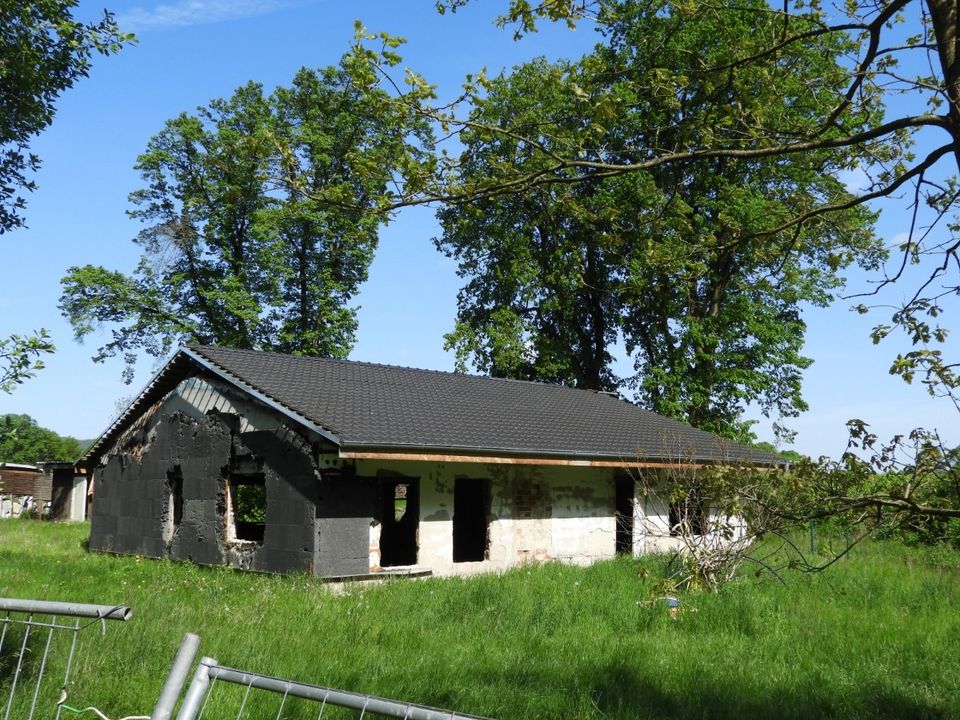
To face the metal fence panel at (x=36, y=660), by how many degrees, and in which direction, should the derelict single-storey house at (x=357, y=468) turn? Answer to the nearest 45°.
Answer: approximately 45° to its right

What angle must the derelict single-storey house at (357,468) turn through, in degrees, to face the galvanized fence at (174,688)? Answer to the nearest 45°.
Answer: approximately 45° to its right

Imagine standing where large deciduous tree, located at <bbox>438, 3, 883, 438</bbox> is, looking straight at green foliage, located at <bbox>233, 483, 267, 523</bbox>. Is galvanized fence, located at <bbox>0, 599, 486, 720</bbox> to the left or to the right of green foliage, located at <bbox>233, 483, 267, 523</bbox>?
left

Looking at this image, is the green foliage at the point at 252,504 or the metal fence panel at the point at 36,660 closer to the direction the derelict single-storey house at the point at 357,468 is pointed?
the metal fence panel

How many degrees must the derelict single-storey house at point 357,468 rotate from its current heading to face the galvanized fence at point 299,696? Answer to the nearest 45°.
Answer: approximately 45° to its right

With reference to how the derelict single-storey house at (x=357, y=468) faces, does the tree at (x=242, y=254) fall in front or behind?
behind

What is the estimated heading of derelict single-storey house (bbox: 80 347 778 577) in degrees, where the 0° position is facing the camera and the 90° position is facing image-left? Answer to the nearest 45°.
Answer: approximately 315°

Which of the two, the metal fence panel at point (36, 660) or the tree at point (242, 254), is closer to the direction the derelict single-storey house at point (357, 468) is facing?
the metal fence panel

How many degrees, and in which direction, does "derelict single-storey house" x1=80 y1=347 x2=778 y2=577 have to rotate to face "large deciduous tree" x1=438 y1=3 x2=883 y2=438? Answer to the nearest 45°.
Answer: approximately 90° to its left
